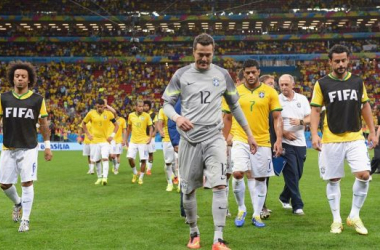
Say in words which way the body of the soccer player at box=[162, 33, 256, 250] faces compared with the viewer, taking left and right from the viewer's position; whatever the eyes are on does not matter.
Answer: facing the viewer

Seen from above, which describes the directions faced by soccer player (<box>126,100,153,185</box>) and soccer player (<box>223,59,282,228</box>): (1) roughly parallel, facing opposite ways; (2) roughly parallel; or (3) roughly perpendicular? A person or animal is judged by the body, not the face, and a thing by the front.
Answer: roughly parallel

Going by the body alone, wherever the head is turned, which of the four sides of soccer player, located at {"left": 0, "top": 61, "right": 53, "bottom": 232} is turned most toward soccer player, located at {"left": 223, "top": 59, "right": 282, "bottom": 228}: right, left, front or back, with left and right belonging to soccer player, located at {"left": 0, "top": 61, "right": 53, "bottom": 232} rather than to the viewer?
left

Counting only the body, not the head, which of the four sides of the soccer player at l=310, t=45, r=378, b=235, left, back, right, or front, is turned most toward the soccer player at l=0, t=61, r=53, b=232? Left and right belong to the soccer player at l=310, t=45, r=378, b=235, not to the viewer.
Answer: right

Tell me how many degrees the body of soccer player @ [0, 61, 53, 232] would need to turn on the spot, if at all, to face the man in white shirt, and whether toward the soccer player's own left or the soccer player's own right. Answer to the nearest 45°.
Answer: approximately 90° to the soccer player's own left

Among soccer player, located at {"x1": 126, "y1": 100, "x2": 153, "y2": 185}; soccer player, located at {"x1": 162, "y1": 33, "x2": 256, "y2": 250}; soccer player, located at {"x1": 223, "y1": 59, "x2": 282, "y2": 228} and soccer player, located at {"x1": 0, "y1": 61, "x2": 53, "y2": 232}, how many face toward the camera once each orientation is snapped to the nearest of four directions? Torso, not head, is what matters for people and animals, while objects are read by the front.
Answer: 4

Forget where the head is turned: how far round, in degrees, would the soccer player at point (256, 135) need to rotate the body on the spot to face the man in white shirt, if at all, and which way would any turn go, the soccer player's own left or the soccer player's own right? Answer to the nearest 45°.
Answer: approximately 135° to the soccer player's own left

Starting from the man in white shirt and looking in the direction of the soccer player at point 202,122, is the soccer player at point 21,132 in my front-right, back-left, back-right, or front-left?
front-right

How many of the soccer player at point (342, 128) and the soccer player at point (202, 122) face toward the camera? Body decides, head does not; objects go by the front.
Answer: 2

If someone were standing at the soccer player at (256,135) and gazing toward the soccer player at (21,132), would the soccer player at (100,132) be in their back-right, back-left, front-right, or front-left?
front-right

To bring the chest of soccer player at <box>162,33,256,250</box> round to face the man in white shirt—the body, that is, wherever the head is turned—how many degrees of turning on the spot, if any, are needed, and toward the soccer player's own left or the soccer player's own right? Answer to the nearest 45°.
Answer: approximately 135° to the soccer player's own left

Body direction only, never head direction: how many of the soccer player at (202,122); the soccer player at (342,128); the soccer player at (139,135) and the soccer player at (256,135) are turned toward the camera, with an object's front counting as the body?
4
